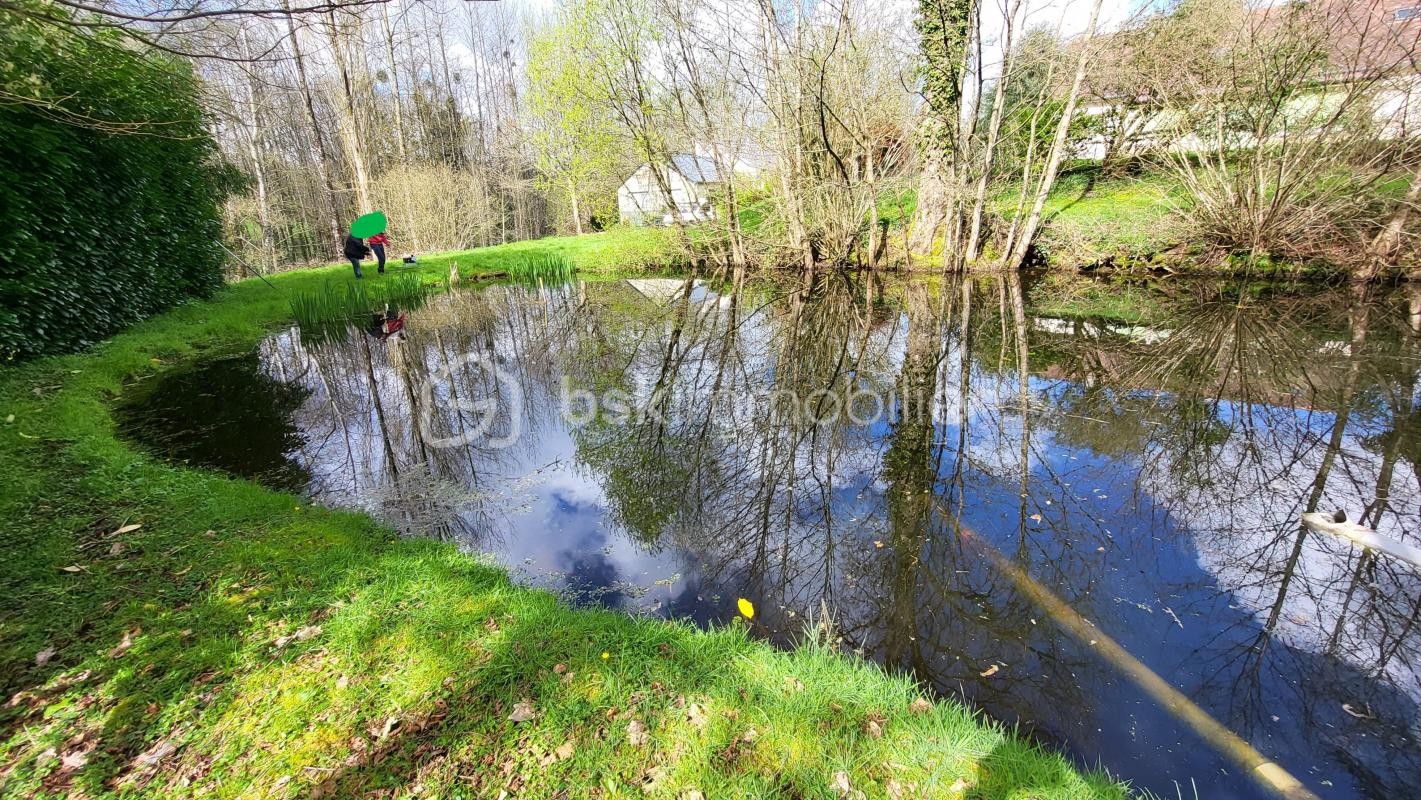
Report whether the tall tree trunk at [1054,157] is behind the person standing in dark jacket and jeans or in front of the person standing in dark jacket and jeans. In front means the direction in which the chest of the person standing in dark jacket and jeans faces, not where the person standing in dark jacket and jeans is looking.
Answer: in front

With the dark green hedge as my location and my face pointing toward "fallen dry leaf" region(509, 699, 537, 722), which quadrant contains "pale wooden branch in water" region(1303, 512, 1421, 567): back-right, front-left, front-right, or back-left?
front-left

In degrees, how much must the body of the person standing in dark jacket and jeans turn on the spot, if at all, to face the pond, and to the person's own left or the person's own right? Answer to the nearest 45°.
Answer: approximately 90° to the person's own right

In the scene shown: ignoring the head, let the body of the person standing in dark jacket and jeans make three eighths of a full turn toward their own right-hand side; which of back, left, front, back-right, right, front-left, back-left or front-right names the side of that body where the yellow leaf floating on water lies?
front-left

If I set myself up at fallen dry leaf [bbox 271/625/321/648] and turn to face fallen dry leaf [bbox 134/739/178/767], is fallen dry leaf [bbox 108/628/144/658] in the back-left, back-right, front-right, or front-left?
front-right

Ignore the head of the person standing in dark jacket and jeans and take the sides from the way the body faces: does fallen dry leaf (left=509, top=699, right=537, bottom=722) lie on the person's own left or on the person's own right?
on the person's own right

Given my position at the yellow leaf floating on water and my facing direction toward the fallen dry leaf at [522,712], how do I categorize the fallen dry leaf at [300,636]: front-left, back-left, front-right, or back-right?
front-right

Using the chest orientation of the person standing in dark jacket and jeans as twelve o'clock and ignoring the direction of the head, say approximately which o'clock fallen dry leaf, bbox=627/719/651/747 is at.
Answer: The fallen dry leaf is roughly at 3 o'clock from the person standing in dark jacket and jeans.

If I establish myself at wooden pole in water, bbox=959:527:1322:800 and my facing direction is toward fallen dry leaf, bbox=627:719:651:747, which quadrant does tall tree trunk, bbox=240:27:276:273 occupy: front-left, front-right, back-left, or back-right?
front-right

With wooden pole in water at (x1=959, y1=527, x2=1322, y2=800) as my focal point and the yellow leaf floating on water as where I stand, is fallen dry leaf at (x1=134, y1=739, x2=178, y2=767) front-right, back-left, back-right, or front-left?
back-right

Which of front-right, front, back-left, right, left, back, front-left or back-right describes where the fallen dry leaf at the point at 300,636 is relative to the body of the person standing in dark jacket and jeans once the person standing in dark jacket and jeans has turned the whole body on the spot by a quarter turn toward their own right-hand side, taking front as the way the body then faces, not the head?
front

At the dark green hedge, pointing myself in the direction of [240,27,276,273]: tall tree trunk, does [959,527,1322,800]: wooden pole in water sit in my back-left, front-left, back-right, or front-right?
back-right

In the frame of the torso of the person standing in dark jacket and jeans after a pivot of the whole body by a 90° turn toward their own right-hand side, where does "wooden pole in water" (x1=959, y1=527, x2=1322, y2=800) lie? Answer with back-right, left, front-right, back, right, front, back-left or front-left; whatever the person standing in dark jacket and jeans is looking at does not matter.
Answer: front

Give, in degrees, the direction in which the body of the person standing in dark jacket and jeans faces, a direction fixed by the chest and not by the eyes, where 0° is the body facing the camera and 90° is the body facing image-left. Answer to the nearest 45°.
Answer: approximately 270°

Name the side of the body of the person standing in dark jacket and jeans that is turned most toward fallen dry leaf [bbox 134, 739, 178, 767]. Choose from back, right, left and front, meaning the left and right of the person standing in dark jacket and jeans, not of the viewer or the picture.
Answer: right

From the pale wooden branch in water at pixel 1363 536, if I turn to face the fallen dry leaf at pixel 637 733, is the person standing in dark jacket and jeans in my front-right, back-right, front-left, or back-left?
front-right

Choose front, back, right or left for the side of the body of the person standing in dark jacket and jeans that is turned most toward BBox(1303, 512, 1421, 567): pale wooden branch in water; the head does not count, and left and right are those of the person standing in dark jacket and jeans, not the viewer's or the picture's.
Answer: right

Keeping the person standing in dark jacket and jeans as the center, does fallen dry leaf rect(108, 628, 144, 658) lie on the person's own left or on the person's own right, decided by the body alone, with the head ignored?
on the person's own right

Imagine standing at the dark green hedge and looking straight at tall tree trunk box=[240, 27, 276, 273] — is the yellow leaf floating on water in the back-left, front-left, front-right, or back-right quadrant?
back-right

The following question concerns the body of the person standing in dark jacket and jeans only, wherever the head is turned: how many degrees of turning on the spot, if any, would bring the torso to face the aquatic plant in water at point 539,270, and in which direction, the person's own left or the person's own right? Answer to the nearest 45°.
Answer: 0° — they already face it
